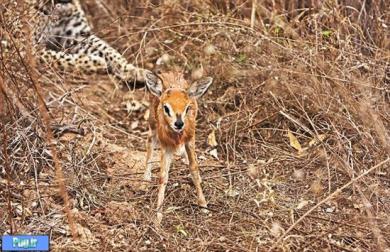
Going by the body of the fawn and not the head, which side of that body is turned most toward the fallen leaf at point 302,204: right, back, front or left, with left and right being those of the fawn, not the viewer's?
left

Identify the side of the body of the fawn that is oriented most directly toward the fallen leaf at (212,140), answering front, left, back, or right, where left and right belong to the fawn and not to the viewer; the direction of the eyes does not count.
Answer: back

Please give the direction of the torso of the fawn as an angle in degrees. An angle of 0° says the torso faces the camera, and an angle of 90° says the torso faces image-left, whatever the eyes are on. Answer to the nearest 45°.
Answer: approximately 0°

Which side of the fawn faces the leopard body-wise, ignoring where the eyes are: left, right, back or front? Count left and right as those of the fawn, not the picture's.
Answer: back

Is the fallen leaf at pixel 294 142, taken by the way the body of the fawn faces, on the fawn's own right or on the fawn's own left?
on the fawn's own left
